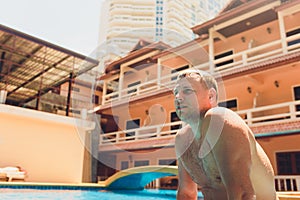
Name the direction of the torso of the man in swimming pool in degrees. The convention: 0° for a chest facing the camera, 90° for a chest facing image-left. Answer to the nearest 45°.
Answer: approximately 45°

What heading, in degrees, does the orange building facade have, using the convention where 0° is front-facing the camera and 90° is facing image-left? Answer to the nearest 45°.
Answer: approximately 45°
